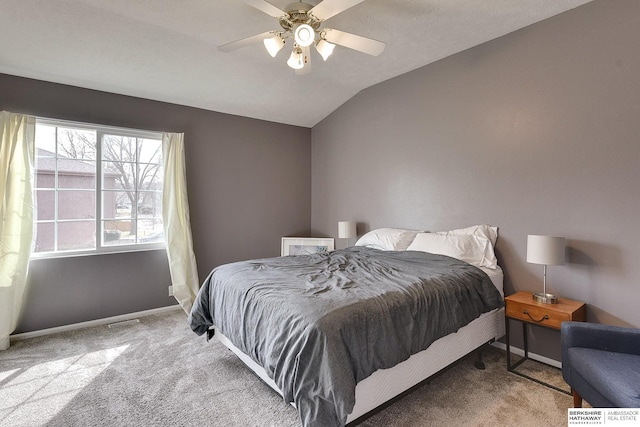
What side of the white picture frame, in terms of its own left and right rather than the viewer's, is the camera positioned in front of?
front

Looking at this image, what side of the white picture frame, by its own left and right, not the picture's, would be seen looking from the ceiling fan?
front

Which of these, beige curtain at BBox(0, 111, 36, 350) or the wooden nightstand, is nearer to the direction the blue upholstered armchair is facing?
the beige curtain

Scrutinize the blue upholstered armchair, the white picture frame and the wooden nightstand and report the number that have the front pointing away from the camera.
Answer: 0

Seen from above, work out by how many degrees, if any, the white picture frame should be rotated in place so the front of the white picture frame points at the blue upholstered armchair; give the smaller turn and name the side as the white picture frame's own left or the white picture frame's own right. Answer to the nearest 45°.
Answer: approximately 45° to the white picture frame's own left

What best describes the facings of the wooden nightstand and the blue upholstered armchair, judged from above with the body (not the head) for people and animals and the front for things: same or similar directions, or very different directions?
same or similar directions

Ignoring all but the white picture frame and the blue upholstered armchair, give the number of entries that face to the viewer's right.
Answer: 0

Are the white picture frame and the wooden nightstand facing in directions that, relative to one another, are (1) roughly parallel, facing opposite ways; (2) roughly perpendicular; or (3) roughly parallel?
roughly perpendicular

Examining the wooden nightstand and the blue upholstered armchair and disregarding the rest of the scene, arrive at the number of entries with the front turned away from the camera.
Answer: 0

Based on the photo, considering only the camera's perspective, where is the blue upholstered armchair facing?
facing the viewer and to the left of the viewer

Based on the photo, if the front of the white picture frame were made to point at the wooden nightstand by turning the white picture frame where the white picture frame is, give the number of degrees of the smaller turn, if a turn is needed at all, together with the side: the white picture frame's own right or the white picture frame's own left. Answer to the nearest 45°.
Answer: approximately 45° to the white picture frame's own left

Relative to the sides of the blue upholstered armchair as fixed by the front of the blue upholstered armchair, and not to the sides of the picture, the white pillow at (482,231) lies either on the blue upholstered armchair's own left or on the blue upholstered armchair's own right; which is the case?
on the blue upholstered armchair's own right

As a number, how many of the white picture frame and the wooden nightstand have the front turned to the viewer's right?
0
